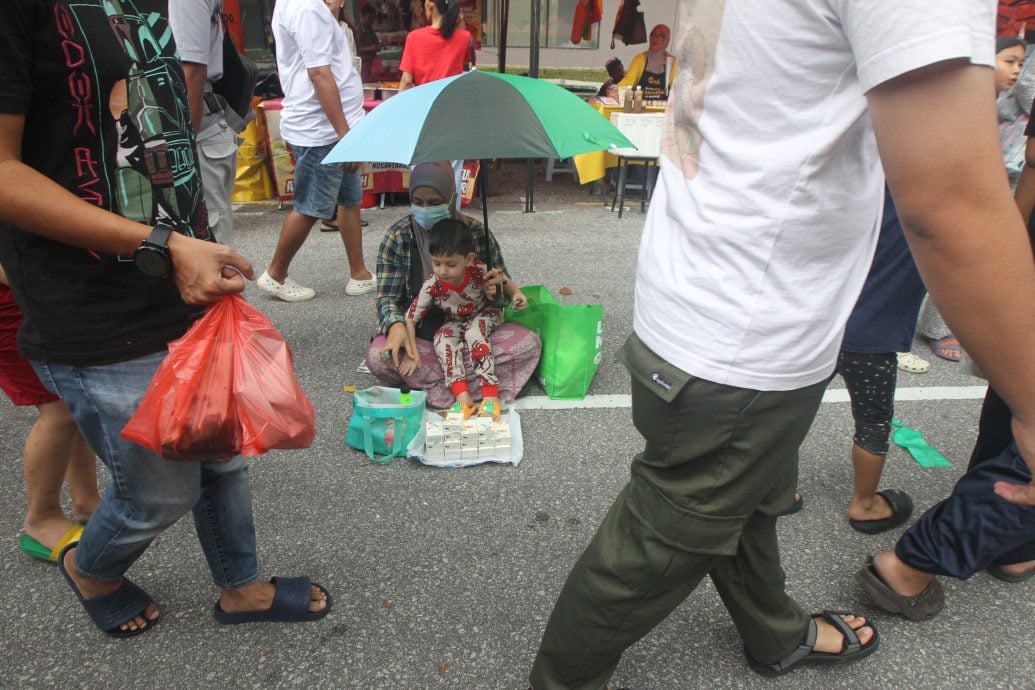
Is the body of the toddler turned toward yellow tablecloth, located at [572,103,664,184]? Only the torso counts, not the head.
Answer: no

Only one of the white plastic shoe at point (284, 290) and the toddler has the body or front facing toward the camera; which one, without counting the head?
the toddler

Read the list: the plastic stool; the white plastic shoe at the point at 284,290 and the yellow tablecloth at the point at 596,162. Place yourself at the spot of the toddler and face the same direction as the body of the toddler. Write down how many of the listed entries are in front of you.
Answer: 0

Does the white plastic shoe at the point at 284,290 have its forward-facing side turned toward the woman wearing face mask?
no

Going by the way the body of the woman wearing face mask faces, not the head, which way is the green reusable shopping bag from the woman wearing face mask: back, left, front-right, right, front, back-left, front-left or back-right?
left

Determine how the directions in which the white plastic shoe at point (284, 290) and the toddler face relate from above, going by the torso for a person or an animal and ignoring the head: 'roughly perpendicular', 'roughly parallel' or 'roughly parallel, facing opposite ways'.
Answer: roughly perpendicular

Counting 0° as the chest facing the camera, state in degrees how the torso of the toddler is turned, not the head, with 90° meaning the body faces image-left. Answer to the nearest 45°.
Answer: approximately 0°

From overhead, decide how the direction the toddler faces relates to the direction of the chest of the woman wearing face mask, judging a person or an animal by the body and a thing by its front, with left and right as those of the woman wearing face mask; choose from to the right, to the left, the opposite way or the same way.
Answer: the same way

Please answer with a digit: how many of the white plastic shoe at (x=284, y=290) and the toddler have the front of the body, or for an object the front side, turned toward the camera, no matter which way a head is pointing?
1

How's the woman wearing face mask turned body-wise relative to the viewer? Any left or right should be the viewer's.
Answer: facing the viewer
